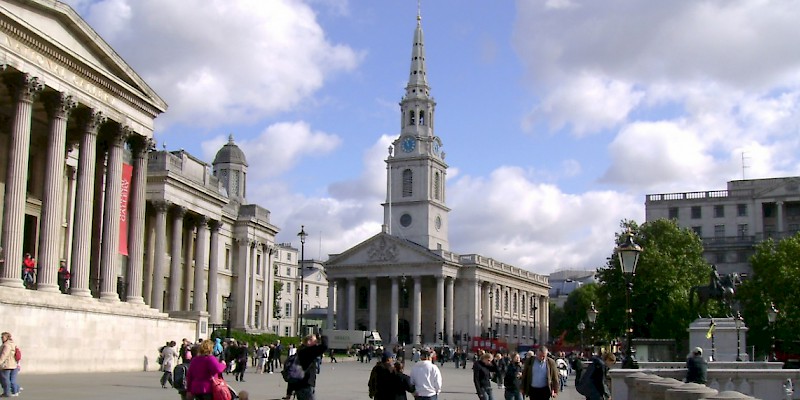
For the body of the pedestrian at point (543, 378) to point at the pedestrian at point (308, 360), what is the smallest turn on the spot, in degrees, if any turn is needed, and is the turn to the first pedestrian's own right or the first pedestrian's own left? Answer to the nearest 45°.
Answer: approximately 45° to the first pedestrian's own right

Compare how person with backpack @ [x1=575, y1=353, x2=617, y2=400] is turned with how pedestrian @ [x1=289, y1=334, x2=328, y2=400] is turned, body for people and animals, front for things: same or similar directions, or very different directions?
same or similar directions

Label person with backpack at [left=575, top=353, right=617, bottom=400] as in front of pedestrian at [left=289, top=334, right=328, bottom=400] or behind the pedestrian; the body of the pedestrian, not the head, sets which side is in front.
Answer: in front

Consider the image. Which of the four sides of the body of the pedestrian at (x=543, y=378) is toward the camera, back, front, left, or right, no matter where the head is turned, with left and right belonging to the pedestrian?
front

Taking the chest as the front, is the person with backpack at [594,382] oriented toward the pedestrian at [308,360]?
no

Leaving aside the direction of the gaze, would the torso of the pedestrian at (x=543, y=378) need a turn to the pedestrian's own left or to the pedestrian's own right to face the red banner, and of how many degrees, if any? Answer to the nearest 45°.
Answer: approximately 135° to the pedestrian's own right
